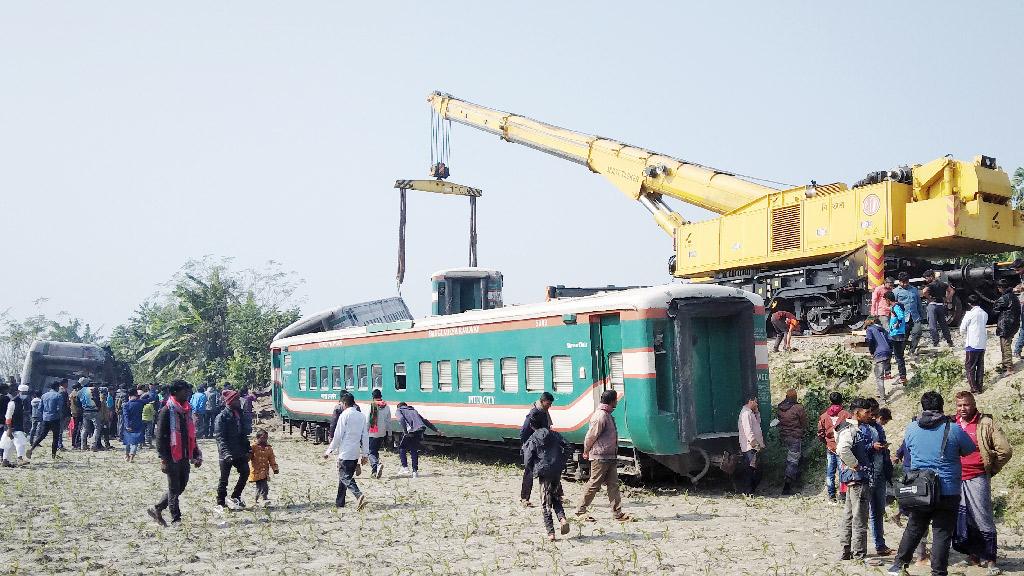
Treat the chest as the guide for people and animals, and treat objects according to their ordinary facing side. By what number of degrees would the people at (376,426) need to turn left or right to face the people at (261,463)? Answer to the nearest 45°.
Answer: approximately 135° to their left

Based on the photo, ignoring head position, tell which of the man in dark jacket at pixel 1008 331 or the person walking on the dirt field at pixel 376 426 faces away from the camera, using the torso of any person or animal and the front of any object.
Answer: the person walking on the dirt field

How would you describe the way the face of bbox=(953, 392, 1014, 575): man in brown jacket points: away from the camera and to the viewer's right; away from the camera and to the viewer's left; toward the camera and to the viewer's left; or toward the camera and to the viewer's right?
toward the camera and to the viewer's left

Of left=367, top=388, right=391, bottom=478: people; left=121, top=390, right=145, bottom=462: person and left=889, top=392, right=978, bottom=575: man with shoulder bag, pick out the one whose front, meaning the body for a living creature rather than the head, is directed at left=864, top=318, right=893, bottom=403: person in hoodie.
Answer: the man with shoulder bag

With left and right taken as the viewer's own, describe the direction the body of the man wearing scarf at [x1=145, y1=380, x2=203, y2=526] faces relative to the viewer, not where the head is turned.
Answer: facing the viewer and to the right of the viewer

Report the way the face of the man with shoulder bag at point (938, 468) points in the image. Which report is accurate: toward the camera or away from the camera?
away from the camera

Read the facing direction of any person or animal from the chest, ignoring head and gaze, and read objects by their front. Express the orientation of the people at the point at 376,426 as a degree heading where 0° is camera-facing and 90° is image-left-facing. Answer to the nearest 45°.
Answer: approximately 180°

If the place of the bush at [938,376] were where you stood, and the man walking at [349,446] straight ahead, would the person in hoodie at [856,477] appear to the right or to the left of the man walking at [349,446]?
left
